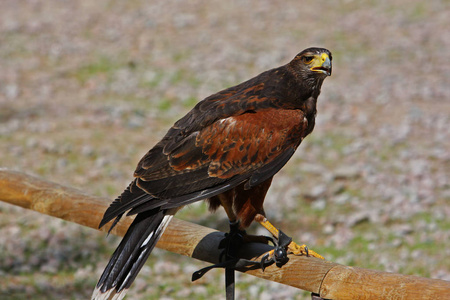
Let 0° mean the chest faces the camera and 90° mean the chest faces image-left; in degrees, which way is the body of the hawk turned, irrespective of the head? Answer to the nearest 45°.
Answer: approximately 270°
